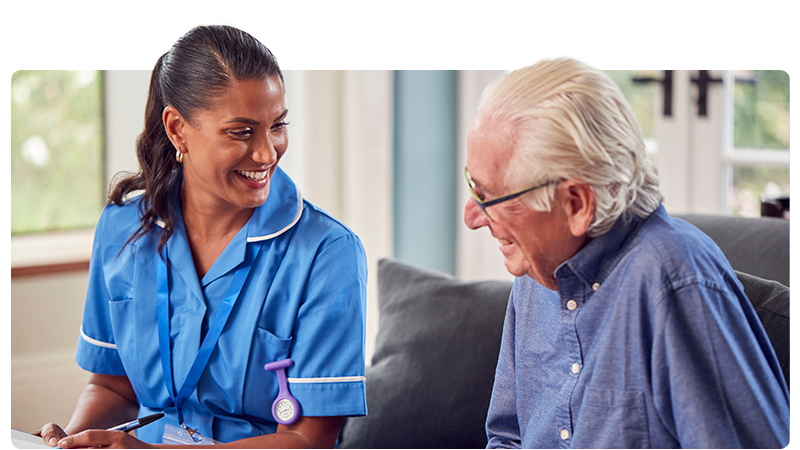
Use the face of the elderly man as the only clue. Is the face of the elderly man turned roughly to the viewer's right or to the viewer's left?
to the viewer's left

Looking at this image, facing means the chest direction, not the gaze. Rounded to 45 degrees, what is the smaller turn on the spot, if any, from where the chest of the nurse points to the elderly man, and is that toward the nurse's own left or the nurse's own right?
approximately 45° to the nurse's own left

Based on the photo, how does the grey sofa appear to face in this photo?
toward the camera

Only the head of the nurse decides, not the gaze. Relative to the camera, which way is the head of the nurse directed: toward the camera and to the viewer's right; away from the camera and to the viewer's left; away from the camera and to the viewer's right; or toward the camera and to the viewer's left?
toward the camera and to the viewer's right

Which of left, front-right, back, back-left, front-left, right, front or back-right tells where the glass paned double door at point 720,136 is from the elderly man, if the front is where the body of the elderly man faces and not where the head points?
back-right

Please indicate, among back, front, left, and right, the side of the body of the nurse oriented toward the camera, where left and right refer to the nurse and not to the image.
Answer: front
